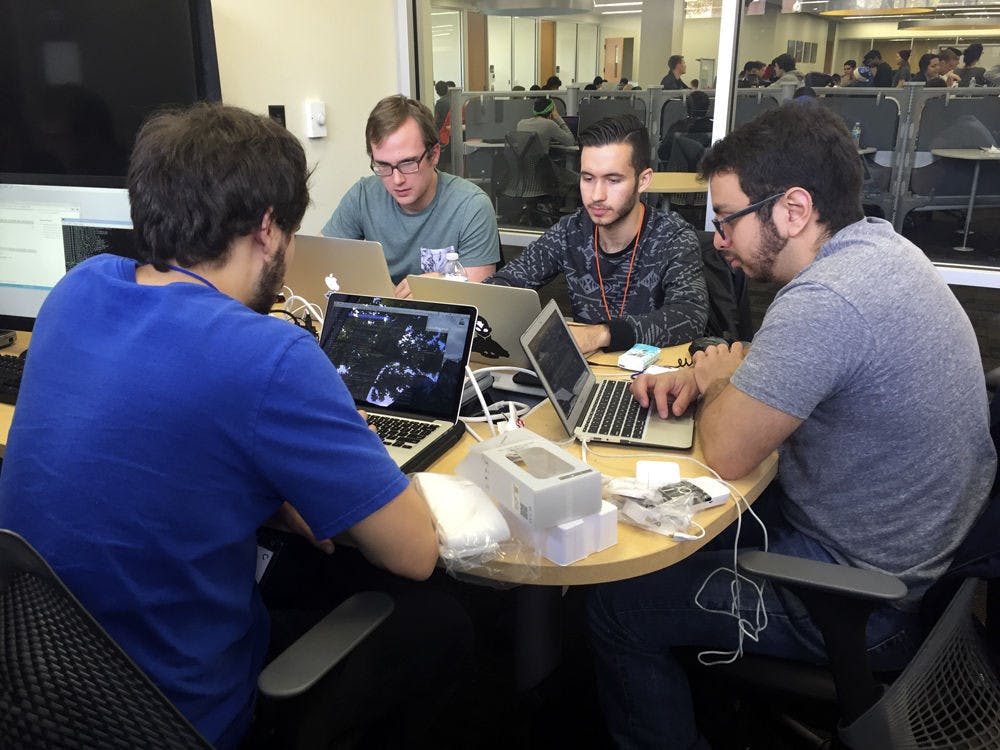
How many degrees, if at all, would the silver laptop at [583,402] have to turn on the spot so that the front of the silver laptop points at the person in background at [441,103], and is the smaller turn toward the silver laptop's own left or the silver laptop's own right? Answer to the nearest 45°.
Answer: approximately 90° to the silver laptop's own left

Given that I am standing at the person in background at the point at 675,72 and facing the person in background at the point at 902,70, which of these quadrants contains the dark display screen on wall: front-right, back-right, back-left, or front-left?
back-right

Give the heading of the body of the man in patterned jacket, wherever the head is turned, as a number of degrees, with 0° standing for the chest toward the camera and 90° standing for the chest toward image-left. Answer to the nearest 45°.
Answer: approximately 45°

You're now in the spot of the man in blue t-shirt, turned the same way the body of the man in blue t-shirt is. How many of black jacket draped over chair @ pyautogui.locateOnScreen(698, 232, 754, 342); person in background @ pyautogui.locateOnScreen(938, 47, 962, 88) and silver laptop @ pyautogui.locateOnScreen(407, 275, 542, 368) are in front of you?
3

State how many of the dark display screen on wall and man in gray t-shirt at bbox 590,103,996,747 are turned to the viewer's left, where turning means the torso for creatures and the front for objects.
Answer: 1

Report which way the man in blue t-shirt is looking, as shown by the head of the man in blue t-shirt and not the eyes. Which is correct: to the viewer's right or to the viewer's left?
to the viewer's right

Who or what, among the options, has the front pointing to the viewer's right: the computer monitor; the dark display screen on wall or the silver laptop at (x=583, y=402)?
the silver laptop

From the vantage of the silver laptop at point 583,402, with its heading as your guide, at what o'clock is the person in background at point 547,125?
The person in background is roughly at 9 o'clock from the silver laptop.

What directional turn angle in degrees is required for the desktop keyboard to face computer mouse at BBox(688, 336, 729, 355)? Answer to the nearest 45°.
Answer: approximately 45° to its left

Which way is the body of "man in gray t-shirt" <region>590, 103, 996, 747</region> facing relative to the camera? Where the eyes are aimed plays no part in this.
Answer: to the viewer's left

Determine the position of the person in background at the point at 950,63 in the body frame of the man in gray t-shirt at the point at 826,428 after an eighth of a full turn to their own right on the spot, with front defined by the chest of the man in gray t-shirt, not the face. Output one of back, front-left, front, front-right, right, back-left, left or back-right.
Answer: front-right
